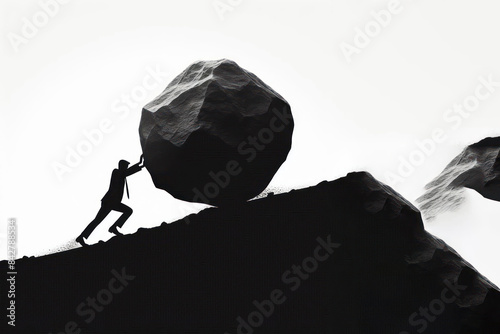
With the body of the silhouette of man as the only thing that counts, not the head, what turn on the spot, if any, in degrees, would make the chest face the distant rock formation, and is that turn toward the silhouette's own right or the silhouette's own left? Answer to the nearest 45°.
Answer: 0° — they already face it

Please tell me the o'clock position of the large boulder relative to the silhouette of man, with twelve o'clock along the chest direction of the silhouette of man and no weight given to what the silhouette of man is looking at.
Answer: The large boulder is roughly at 1 o'clock from the silhouette of man.

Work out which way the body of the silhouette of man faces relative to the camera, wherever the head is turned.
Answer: to the viewer's right
